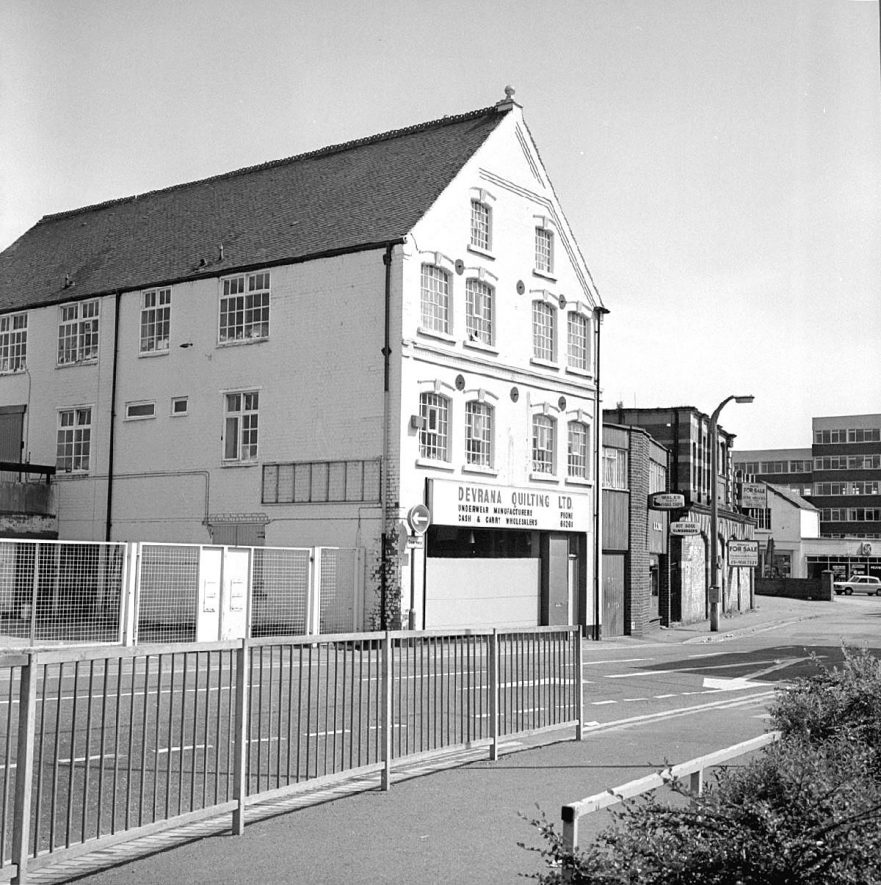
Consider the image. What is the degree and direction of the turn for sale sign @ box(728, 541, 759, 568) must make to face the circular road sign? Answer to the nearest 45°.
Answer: approximately 45° to its right

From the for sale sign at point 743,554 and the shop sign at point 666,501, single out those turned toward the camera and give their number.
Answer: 2

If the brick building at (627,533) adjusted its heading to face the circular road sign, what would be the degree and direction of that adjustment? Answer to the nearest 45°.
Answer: approximately 90° to its right

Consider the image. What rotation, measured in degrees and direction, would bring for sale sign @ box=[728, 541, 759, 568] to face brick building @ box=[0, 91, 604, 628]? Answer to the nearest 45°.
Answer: approximately 45° to its right

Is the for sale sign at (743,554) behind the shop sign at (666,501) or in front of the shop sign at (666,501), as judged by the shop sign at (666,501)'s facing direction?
behind

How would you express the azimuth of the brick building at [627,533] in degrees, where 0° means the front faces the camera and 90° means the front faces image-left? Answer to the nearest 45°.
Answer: approximately 315°

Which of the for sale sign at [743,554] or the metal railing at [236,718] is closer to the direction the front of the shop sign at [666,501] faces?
the metal railing

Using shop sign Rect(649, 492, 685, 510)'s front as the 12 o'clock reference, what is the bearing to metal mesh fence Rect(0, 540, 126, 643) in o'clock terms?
The metal mesh fence is roughly at 1 o'clock from the shop sign.

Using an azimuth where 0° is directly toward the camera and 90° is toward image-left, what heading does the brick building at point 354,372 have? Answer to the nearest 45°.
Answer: approximately 315°

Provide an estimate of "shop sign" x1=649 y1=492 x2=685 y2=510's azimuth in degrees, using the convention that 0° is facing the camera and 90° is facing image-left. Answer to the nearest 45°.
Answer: approximately 0°
